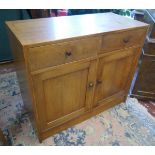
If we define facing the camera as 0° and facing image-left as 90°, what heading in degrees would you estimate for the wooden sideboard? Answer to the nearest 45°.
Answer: approximately 315°
